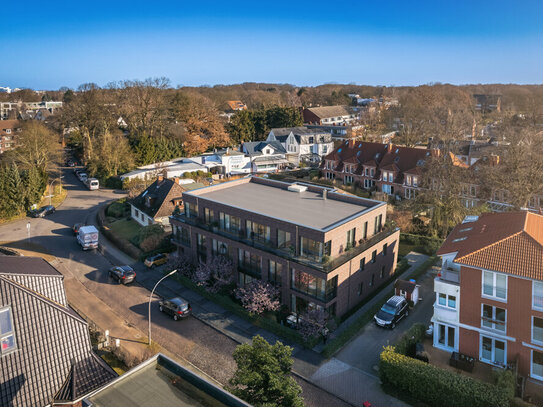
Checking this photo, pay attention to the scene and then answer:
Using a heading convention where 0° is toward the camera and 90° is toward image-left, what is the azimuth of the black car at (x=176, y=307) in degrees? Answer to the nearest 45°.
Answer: approximately 135°

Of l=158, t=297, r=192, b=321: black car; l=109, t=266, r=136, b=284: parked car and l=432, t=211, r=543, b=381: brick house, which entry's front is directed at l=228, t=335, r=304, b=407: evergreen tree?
the brick house

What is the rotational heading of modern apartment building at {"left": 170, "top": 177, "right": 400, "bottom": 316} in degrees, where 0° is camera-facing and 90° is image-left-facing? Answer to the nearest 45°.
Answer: approximately 45°

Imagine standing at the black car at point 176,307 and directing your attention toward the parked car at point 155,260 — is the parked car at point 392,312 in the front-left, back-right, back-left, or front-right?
back-right

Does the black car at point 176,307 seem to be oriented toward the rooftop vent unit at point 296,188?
no

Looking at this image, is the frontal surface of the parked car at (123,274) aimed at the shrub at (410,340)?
no

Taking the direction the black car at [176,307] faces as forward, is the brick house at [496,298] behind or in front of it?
behind

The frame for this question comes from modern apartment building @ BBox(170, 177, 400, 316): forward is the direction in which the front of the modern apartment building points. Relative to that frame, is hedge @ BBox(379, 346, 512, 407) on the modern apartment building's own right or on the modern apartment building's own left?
on the modern apartment building's own left

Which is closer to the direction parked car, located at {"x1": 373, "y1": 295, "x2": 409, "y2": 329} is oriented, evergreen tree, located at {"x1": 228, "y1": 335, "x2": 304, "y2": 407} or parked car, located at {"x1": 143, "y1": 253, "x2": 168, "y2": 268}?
the evergreen tree

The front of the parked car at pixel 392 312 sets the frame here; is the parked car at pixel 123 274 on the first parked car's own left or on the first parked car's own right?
on the first parked car's own right

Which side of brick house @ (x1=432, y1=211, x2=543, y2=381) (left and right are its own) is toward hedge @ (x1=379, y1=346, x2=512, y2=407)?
front

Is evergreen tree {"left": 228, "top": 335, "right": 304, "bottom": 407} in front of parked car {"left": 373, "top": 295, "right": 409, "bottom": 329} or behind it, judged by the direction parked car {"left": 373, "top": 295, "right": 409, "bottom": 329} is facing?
in front

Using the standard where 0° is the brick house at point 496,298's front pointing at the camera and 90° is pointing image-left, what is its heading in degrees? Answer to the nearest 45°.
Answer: approximately 45°
